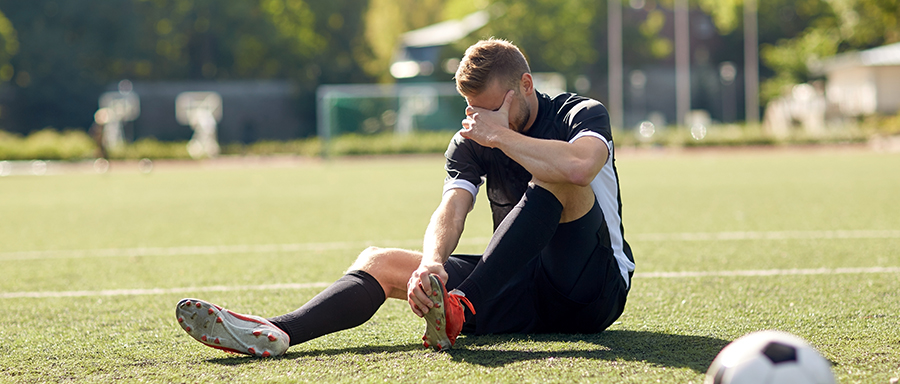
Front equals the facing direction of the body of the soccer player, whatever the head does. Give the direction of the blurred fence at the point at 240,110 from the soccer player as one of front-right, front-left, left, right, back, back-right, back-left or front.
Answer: back-right

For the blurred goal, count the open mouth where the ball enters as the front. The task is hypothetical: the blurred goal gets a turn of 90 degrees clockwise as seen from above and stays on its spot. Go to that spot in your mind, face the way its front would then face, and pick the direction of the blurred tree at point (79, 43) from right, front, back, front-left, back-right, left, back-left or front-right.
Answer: front-right

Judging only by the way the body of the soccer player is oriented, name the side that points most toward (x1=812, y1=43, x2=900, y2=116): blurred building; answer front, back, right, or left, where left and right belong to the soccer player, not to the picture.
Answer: back

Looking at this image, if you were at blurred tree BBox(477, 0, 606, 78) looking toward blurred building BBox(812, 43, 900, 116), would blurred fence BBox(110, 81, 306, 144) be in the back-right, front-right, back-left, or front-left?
back-right

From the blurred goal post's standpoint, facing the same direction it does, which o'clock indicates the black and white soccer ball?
The black and white soccer ball is roughly at 12 o'clock from the blurred goal post.

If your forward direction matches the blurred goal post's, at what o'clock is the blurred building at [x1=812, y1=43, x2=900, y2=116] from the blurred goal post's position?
The blurred building is roughly at 8 o'clock from the blurred goal post.

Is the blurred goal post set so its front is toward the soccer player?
yes

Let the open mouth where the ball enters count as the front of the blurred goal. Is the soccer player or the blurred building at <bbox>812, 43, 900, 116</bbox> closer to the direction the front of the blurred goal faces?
the soccer player

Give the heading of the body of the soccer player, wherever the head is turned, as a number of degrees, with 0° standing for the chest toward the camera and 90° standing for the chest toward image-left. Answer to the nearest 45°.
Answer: approximately 45°
